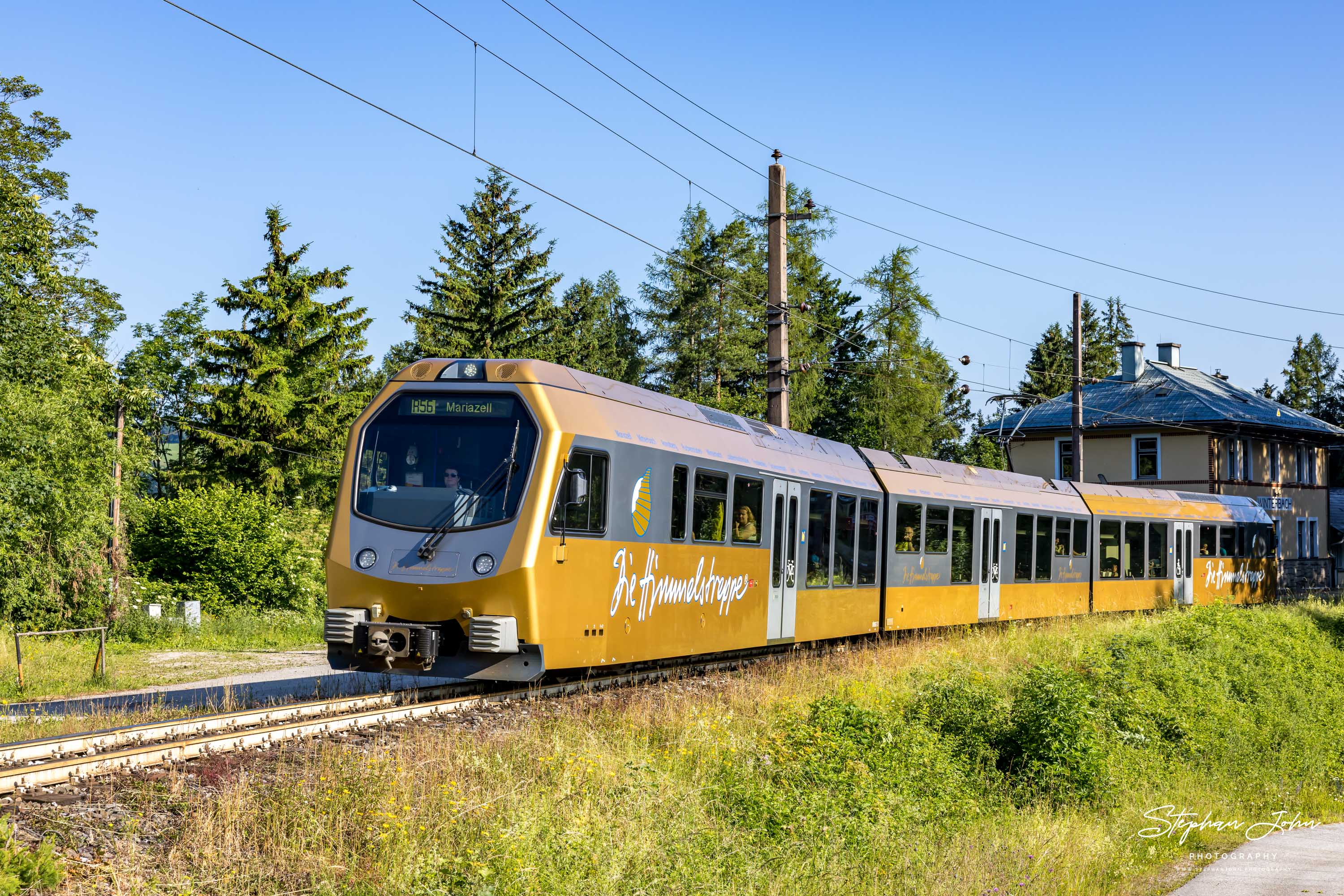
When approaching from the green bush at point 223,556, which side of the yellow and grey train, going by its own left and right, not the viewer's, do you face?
right

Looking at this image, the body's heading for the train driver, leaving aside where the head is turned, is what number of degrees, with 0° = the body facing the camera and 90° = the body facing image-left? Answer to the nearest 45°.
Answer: approximately 45°

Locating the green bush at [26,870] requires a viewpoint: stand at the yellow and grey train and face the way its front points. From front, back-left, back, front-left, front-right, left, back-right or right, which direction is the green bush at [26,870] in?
front-left

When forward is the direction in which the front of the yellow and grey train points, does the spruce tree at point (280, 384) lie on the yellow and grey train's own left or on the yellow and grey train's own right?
on the yellow and grey train's own right

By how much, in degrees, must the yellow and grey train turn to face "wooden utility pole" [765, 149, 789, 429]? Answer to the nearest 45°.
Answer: approximately 135° to its right

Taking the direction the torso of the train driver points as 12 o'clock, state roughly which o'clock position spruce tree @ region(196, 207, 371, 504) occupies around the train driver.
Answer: The spruce tree is roughly at 4 o'clock from the train driver.

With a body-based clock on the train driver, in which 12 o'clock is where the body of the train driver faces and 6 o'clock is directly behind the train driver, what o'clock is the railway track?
The railway track is roughly at 12 o'clock from the train driver.

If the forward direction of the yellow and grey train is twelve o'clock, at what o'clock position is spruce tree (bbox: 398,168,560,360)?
The spruce tree is roughly at 4 o'clock from the yellow and grey train.

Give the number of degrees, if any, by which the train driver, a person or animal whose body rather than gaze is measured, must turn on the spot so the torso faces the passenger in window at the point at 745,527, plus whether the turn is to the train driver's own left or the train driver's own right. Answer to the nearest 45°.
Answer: approximately 180°

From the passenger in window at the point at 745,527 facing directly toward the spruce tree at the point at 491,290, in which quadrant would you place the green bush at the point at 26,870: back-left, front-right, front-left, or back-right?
back-left

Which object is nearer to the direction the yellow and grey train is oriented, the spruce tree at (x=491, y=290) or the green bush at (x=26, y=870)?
the green bush

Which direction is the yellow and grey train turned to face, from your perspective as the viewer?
facing the viewer and to the left of the viewer
